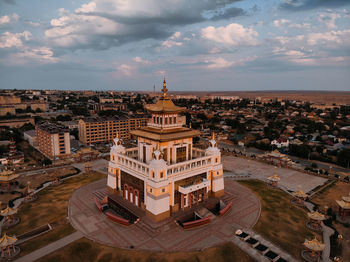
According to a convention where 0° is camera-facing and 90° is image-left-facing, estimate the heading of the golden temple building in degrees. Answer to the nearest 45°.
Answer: approximately 315°
